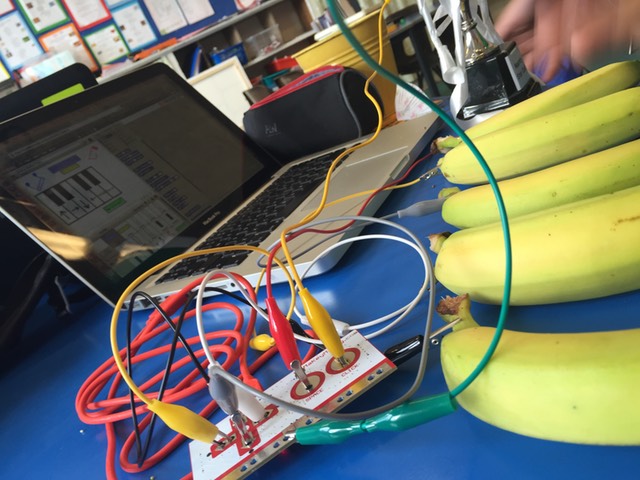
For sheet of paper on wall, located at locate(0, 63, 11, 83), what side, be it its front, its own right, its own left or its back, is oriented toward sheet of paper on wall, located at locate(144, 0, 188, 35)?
left

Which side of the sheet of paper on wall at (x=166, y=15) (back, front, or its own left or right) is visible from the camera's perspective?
front

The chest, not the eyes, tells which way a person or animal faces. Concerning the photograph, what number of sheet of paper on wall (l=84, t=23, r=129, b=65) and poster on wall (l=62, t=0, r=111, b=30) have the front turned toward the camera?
2

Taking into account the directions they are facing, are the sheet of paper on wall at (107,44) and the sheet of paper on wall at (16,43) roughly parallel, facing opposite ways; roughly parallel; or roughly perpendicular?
roughly parallel

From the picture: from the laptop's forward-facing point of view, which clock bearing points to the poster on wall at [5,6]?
The poster on wall is roughly at 7 o'clock from the laptop.

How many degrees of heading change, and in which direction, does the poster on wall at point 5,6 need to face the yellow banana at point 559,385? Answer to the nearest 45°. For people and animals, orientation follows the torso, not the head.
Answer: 0° — it already faces it

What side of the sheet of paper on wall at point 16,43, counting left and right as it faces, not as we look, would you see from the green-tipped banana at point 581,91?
front

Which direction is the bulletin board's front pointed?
toward the camera

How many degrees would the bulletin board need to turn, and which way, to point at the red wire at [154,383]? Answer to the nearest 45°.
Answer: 0° — it already faces it

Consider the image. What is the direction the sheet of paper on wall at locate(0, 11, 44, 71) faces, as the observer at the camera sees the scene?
facing the viewer

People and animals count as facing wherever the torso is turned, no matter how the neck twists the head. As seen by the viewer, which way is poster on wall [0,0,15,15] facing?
toward the camera

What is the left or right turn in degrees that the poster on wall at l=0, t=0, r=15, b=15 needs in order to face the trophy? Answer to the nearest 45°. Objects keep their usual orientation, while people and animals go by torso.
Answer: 0° — it already faces it
